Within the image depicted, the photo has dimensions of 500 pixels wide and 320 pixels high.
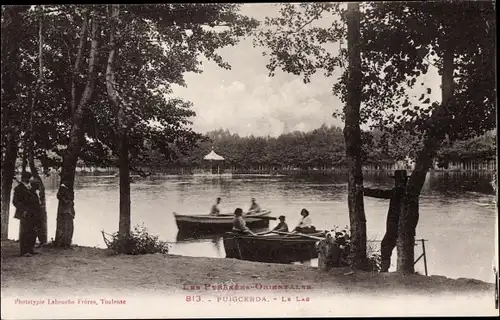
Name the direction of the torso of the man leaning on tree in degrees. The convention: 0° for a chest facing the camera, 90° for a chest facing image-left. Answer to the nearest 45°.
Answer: approximately 90°

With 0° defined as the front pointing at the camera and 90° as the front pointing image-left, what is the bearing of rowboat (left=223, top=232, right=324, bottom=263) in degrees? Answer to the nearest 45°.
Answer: approximately 270°

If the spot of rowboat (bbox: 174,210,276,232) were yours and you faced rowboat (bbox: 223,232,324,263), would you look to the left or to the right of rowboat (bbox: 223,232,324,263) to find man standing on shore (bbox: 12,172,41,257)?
right

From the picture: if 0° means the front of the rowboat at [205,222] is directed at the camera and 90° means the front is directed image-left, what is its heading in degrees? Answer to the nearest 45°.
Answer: approximately 90°

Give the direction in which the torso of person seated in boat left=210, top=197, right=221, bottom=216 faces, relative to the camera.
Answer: to the viewer's right

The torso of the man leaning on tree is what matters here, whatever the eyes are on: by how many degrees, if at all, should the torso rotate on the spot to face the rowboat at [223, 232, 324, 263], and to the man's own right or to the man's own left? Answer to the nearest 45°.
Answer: approximately 45° to the man's own right

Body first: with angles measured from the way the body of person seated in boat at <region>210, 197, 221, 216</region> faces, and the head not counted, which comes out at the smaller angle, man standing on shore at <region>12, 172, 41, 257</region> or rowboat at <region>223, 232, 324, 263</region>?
the rowboat
